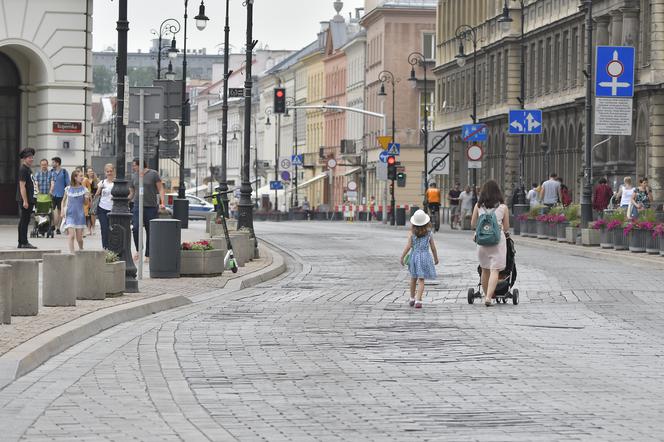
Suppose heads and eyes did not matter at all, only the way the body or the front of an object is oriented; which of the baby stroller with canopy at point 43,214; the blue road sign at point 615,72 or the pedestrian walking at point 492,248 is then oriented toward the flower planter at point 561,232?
the pedestrian walking

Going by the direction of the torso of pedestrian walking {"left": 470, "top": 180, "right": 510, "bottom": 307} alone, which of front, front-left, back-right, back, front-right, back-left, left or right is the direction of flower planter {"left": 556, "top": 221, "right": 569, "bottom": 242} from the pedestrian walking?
front

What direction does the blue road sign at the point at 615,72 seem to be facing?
toward the camera

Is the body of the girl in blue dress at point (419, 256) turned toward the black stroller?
no

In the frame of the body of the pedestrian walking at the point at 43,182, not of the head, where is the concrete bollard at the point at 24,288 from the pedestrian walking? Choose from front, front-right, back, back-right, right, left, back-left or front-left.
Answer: front

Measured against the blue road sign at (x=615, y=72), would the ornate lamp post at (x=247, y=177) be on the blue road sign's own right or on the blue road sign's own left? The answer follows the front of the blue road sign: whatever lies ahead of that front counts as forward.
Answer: on the blue road sign's own right

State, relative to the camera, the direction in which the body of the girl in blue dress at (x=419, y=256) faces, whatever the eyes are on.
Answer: away from the camera

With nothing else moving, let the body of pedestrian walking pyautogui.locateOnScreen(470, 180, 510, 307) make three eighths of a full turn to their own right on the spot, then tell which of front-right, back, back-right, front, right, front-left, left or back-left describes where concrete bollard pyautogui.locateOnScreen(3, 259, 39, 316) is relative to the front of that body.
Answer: right

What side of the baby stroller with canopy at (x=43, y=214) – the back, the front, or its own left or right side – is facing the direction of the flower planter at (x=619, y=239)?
left

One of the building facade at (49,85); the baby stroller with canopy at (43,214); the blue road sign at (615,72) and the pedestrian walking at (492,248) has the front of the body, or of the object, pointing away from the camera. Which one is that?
the pedestrian walking

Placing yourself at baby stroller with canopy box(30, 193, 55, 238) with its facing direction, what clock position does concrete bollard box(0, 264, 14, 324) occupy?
The concrete bollard is roughly at 12 o'clock from the baby stroller with canopy.

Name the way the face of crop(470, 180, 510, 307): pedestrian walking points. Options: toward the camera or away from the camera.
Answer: away from the camera

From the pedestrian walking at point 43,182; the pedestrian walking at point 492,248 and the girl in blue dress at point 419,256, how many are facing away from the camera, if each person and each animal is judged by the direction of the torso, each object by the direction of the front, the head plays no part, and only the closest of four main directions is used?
2

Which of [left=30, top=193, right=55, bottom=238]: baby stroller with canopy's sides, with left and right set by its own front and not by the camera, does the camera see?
front

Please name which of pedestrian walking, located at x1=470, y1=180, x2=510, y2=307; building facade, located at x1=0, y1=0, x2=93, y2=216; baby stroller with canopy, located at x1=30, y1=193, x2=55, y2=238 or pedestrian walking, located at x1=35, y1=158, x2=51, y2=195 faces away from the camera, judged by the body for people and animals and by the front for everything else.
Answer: pedestrian walking, located at x1=470, y1=180, x2=510, y2=307

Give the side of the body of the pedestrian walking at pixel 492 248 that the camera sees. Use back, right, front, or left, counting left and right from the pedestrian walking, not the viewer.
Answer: back

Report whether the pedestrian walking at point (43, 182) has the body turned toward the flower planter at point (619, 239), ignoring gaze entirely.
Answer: no

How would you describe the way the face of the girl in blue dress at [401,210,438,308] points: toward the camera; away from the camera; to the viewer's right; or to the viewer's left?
away from the camera
